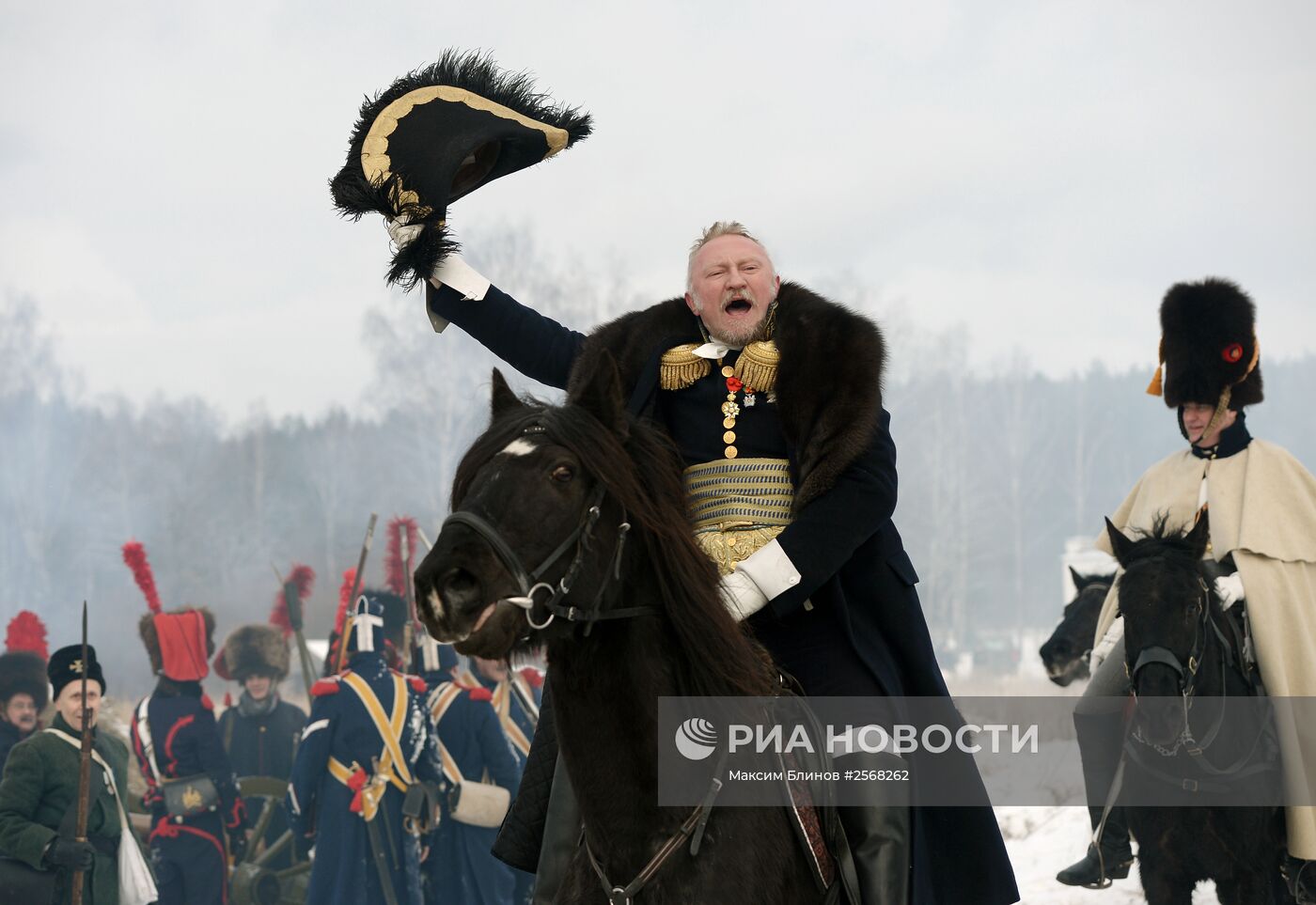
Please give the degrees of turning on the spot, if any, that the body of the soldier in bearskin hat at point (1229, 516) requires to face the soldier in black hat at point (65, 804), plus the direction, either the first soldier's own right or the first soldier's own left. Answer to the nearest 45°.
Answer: approximately 45° to the first soldier's own right

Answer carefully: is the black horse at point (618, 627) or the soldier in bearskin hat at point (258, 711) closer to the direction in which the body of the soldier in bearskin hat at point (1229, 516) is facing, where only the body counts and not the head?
the black horse

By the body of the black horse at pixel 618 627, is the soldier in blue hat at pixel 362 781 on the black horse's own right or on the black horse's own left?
on the black horse's own right

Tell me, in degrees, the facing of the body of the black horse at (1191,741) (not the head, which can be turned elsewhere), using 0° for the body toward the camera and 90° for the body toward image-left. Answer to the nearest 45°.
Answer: approximately 0°

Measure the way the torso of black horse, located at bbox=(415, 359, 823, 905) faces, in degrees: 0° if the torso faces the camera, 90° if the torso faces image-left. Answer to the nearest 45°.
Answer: approximately 45°

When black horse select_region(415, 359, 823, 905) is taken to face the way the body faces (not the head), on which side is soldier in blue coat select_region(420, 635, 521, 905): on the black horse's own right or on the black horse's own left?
on the black horse's own right

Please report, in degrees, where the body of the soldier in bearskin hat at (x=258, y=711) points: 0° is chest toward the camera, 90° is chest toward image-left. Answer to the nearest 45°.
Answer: approximately 0°
